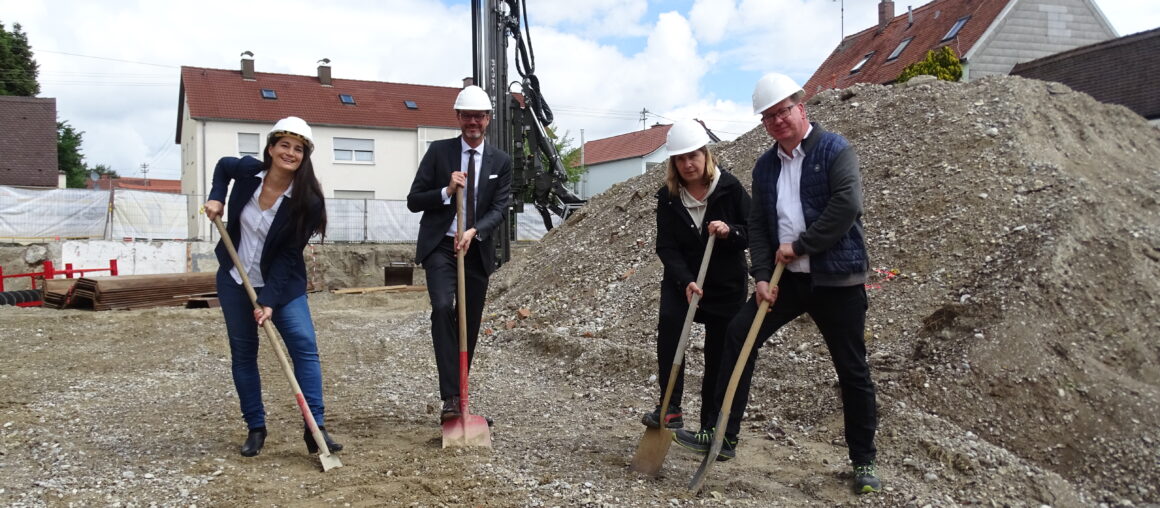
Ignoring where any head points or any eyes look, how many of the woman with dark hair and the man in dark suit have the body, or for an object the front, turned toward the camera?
2

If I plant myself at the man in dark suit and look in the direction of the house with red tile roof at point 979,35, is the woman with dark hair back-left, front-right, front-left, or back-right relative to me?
back-left

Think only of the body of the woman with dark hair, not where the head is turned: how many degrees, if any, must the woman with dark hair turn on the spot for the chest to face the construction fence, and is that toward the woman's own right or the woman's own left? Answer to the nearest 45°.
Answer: approximately 180°

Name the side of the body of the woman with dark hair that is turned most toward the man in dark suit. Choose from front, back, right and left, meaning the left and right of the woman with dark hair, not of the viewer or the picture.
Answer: left

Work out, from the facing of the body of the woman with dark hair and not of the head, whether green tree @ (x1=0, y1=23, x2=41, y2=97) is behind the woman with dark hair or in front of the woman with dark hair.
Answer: behind

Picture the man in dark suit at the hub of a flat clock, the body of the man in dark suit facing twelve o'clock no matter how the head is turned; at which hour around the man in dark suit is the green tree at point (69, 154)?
The green tree is roughly at 5 o'clock from the man in dark suit.

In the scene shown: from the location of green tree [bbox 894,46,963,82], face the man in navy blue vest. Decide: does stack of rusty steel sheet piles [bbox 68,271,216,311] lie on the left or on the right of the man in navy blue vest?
right

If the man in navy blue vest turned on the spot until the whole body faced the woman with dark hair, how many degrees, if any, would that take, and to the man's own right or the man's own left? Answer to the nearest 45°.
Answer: approximately 45° to the man's own right
